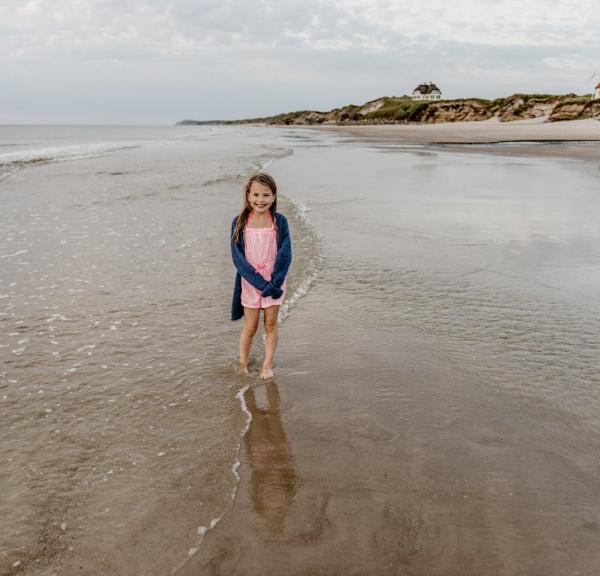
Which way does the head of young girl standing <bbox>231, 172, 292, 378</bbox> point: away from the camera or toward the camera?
toward the camera

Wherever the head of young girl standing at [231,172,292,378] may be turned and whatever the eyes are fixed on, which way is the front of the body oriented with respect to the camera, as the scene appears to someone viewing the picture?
toward the camera
